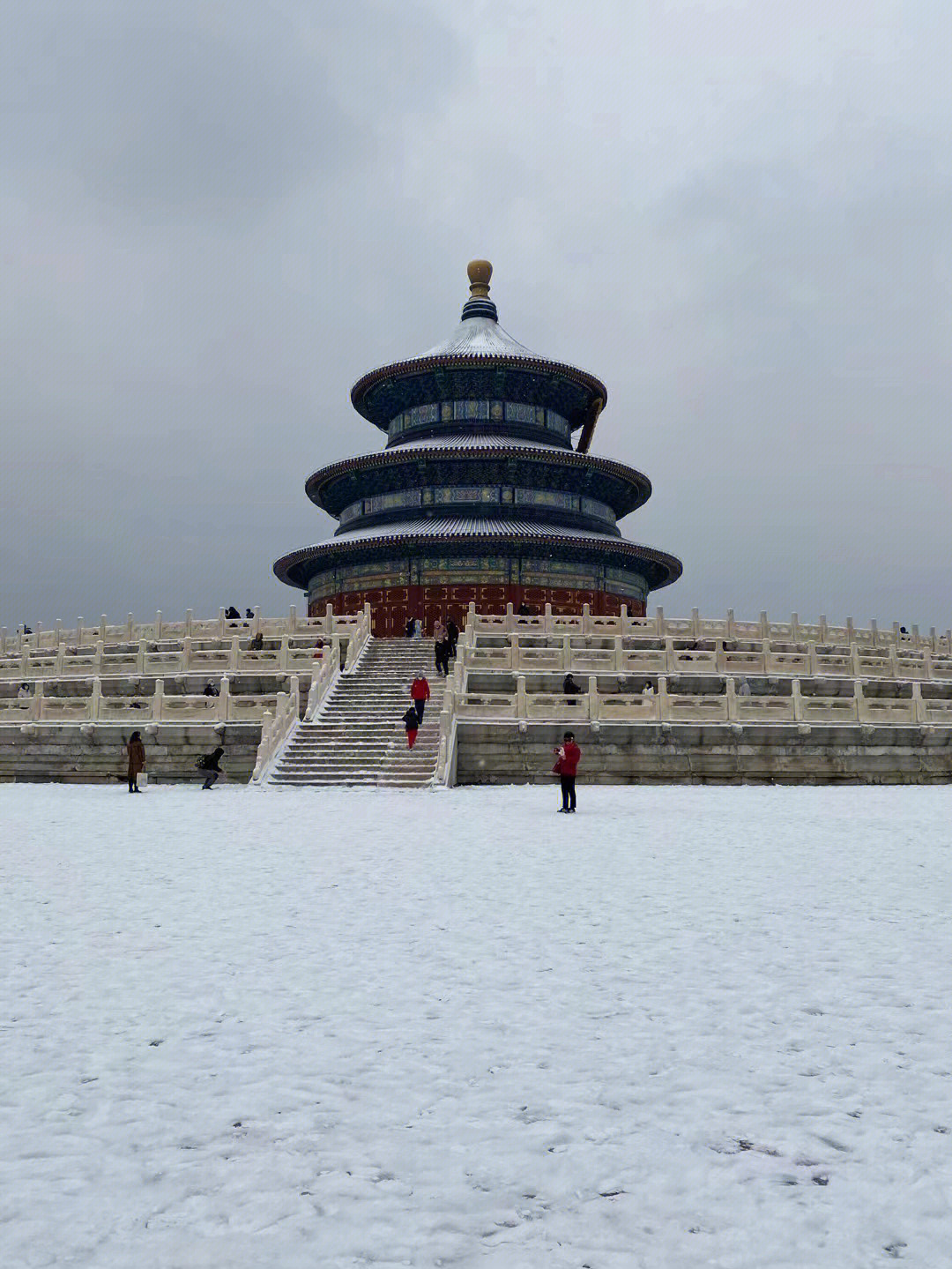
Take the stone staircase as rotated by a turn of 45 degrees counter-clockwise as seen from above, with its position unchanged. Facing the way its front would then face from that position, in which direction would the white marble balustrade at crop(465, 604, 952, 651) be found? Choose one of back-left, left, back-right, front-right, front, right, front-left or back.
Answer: left

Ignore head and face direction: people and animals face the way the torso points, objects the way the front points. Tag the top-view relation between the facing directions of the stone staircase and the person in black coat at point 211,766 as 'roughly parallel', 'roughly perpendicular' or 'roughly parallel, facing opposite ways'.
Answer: roughly perpendicular

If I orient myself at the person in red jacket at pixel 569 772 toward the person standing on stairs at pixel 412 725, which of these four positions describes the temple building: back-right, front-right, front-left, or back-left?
front-right

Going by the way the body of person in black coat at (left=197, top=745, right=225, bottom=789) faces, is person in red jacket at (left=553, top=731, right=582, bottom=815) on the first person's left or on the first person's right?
on the first person's right

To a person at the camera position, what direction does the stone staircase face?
facing the viewer

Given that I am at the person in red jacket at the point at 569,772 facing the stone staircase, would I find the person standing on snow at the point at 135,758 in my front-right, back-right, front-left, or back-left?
front-left

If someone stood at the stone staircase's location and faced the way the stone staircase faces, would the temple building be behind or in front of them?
behind

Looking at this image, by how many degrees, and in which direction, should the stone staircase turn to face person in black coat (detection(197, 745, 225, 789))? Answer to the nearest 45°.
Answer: approximately 90° to its right
